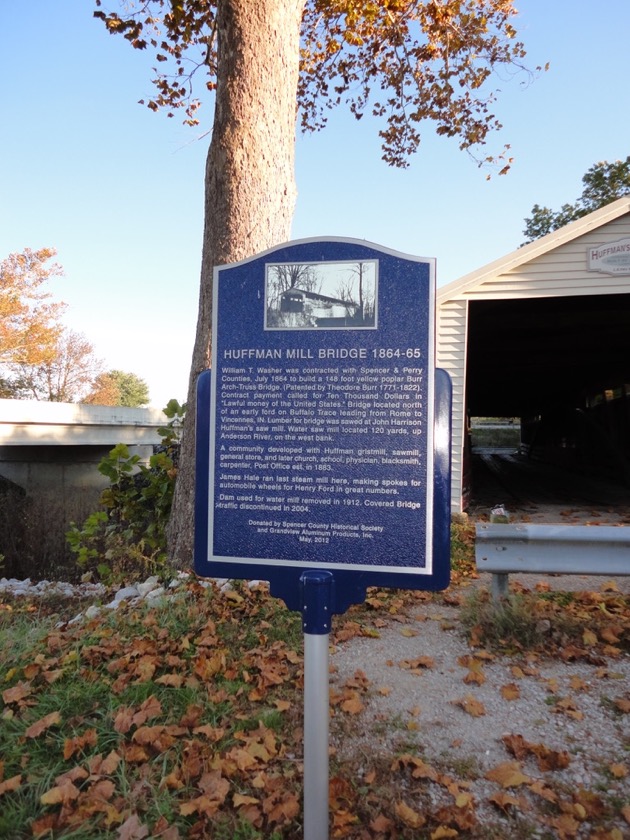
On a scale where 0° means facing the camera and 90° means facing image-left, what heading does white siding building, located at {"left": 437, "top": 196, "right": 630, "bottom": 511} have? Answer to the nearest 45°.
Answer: approximately 0°

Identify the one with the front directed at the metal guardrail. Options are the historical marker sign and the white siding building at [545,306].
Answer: the white siding building

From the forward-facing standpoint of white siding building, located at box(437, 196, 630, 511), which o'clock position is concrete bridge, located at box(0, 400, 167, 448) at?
The concrete bridge is roughly at 4 o'clock from the white siding building.

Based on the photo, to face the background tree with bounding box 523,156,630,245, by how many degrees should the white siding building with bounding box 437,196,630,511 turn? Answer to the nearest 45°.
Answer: approximately 180°

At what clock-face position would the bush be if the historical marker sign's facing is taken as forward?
The bush is roughly at 5 o'clock from the historical marker sign.

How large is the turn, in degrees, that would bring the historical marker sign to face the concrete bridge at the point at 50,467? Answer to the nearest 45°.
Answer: approximately 135° to its right

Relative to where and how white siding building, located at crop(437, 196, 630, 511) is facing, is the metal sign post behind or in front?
in front

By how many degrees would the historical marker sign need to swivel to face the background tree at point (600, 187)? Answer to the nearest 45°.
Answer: approximately 135° to its left

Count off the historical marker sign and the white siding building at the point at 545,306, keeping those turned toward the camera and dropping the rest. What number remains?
2

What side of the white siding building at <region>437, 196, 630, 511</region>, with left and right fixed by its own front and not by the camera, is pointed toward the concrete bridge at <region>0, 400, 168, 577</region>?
right

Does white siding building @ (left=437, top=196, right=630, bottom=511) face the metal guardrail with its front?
yes
